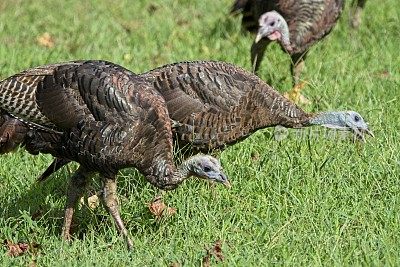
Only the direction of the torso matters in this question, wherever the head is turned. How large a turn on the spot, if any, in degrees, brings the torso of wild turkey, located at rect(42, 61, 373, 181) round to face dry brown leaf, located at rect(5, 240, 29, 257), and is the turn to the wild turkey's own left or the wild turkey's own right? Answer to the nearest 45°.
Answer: approximately 135° to the wild turkey's own right

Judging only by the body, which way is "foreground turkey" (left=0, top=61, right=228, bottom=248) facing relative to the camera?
to the viewer's right

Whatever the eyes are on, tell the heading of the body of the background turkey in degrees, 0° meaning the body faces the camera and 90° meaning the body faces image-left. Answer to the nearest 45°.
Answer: approximately 45°

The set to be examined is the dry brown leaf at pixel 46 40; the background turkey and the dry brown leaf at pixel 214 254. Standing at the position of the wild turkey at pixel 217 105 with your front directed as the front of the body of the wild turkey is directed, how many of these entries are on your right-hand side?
1

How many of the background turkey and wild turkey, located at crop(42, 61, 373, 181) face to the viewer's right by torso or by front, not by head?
1

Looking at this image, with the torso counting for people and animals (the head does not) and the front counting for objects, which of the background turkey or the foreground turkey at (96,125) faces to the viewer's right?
the foreground turkey

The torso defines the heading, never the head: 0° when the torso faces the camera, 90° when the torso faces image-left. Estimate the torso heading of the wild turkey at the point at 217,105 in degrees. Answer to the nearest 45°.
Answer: approximately 270°

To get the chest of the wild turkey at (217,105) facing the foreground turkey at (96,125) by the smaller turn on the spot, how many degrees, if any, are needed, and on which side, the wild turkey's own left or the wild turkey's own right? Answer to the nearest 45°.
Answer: approximately 135° to the wild turkey's own right

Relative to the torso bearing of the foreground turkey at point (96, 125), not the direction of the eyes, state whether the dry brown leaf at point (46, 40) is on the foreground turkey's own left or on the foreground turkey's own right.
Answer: on the foreground turkey's own left
